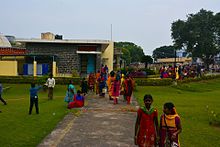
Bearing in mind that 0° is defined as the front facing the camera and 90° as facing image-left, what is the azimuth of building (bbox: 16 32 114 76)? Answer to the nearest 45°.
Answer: approximately 0°

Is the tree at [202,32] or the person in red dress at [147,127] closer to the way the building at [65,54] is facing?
the person in red dress

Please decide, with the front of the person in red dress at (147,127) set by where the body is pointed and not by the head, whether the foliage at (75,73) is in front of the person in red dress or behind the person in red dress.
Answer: behind

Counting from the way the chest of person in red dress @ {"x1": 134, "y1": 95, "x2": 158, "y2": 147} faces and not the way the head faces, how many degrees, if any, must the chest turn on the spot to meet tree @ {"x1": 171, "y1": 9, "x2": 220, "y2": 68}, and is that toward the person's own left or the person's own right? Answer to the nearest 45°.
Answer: approximately 180°

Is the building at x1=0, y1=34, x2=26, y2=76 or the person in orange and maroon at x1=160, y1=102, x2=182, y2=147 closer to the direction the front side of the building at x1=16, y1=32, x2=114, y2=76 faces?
the person in orange and maroon

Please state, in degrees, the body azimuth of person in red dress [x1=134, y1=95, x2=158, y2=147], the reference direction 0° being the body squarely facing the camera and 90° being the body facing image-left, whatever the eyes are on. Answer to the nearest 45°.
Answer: approximately 0°

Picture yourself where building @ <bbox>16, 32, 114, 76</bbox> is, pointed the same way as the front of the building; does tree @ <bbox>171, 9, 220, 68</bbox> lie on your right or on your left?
on your left

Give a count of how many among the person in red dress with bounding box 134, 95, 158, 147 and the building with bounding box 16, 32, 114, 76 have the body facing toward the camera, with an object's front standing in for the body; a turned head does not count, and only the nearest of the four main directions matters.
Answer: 2

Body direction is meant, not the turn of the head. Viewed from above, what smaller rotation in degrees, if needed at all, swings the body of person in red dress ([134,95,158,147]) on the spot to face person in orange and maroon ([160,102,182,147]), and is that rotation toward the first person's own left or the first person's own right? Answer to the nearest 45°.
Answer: approximately 90° to the first person's own left
